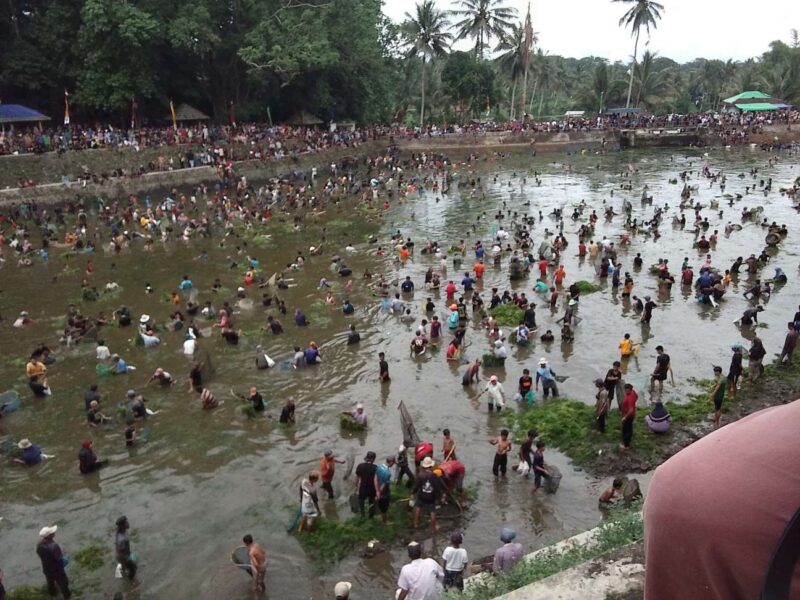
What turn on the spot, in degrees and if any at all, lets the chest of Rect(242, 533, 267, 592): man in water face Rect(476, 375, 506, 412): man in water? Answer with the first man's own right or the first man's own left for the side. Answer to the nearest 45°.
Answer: approximately 135° to the first man's own right

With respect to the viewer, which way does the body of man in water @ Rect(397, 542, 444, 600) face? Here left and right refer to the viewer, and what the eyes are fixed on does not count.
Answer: facing away from the viewer

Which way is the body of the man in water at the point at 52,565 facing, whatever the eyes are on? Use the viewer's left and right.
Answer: facing away from the viewer and to the right of the viewer

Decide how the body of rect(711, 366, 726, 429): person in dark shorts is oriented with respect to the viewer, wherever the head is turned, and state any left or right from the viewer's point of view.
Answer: facing to the left of the viewer

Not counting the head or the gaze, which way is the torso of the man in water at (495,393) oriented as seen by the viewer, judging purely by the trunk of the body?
toward the camera

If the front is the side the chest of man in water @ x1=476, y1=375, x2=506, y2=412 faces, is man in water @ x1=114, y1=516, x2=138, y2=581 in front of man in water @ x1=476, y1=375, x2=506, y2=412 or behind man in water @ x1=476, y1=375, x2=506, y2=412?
in front

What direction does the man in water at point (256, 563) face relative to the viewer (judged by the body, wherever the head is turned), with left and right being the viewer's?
facing to the left of the viewer

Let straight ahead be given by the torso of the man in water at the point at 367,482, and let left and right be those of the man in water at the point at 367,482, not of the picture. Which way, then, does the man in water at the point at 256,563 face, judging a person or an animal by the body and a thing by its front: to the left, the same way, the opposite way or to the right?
to the left

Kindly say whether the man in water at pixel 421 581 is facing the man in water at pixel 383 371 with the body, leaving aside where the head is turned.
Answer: yes

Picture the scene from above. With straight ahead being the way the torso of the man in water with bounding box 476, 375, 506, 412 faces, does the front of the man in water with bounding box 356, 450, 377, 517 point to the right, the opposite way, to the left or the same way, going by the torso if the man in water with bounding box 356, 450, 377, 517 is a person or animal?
the opposite way

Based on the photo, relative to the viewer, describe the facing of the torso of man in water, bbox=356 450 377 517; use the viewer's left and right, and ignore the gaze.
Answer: facing away from the viewer

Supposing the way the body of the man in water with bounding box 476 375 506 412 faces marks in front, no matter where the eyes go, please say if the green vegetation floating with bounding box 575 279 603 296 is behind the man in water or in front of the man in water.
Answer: behind

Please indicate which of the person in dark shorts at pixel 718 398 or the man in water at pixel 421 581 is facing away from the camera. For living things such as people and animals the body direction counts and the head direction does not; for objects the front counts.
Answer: the man in water at pixel 421 581

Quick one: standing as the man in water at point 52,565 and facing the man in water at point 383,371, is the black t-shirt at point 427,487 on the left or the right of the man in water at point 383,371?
right

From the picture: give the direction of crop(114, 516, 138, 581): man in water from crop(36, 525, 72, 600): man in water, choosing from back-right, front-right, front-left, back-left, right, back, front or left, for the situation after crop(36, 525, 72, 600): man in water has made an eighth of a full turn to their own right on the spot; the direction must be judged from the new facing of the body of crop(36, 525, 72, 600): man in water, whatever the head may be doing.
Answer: front
